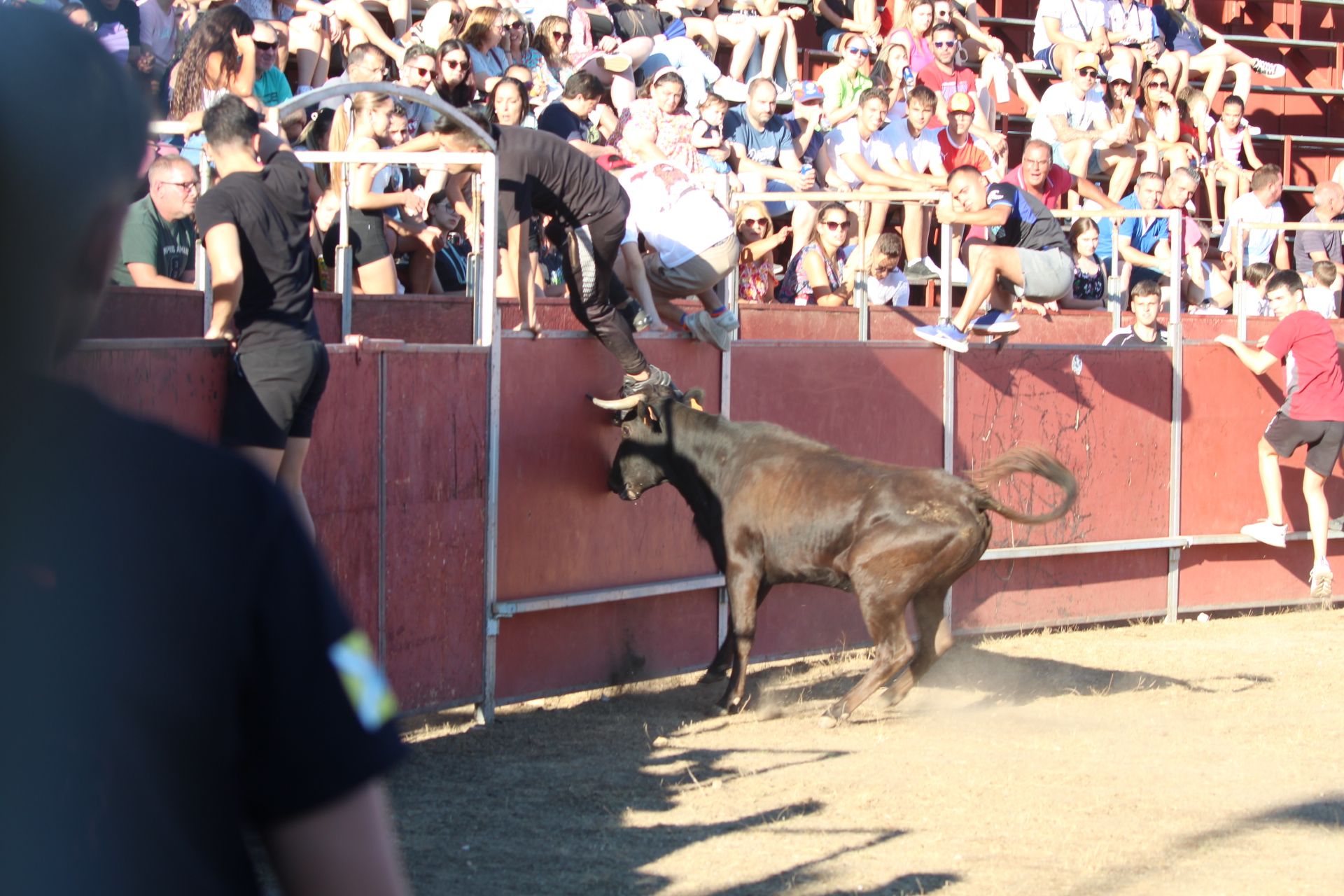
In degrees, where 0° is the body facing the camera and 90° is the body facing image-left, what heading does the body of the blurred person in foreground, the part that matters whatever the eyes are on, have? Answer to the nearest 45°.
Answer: approximately 180°

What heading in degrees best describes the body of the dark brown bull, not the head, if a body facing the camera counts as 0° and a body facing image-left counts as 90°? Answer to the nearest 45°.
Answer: approximately 90°

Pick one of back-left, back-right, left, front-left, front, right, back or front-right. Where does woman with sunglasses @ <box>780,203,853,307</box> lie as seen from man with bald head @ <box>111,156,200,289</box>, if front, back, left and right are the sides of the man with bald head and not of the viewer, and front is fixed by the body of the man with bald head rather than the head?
left

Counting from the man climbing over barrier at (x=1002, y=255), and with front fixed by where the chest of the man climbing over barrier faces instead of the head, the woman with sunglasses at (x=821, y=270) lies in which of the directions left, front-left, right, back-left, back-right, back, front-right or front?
front-right

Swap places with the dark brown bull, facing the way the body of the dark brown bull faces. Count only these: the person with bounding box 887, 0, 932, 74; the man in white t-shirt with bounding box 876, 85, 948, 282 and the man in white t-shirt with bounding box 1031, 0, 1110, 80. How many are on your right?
3

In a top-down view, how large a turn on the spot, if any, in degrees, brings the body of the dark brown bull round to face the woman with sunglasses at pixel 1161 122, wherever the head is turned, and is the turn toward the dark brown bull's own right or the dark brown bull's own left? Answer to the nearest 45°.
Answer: approximately 90° to the dark brown bull's own right

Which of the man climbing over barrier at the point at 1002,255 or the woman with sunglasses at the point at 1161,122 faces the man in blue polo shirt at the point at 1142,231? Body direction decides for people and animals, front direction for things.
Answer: the woman with sunglasses
